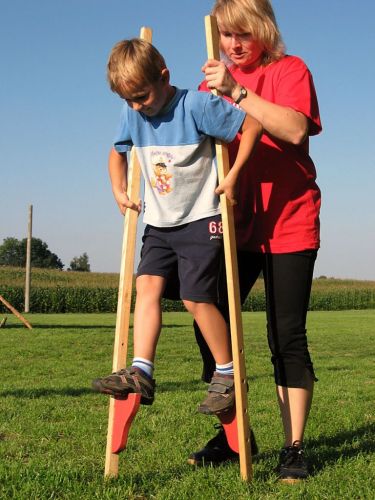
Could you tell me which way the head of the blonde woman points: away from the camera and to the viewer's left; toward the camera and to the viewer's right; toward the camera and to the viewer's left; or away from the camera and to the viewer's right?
toward the camera and to the viewer's left

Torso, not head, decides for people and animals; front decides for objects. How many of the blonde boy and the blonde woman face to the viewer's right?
0

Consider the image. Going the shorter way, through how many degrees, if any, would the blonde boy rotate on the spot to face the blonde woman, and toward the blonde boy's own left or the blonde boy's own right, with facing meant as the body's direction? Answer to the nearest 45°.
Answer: approximately 180°

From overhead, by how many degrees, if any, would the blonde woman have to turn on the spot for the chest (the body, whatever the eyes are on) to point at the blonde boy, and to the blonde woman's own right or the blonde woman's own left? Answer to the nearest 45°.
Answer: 0° — they already face them

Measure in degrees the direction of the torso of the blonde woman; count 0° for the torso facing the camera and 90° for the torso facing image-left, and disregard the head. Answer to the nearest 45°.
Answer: approximately 45°
